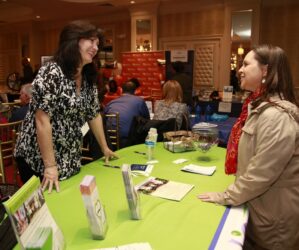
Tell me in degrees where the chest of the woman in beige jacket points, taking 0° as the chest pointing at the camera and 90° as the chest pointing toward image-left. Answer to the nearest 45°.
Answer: approximately 90°

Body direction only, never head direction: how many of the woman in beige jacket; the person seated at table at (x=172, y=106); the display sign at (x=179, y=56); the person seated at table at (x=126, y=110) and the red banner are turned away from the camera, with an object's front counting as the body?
2

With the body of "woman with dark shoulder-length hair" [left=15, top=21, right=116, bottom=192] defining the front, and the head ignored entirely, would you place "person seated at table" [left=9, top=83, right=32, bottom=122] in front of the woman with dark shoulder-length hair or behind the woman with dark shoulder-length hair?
behind

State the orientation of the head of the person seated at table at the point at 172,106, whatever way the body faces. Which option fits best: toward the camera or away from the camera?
away from the camera

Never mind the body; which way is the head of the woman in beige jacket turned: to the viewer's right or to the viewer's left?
to the viewer's left

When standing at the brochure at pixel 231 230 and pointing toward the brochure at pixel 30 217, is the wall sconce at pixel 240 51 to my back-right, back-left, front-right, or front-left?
back-right

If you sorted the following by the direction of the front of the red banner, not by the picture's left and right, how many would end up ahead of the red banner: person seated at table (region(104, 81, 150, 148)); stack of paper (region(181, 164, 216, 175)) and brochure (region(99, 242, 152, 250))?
3

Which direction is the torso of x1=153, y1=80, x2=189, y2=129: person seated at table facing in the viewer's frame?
away from the camera

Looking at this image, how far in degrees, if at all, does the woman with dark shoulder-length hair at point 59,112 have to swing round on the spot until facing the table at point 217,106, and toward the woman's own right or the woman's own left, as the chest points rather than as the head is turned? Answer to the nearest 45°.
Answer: approximately 90° to the woman's own left

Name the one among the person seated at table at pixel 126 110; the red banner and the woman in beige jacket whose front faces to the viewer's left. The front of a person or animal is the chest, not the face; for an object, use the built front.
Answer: the woman in beige jacket

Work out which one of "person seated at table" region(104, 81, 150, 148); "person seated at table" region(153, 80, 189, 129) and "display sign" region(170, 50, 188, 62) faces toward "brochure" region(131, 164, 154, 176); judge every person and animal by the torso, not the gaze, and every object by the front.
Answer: the display sign

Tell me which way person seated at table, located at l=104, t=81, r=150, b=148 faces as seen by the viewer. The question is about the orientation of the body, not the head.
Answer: away from the camera
